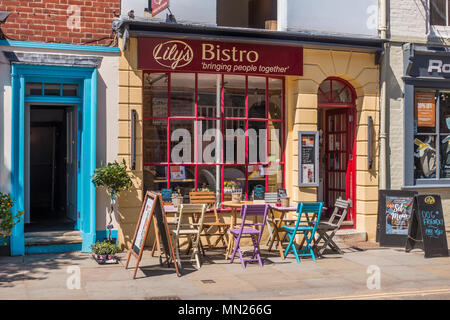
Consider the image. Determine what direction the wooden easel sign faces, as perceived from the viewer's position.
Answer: facing to the left of the viewer

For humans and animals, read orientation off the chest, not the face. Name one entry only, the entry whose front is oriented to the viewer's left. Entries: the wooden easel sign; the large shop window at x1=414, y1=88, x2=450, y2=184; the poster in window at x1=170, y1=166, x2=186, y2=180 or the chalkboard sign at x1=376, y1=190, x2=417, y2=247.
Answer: the wooden easel sign

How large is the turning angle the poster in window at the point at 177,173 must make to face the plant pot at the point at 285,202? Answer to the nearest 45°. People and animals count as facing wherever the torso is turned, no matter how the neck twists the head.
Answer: approximately 90° to its left

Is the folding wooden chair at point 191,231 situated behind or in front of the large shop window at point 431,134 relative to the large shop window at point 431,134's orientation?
in front

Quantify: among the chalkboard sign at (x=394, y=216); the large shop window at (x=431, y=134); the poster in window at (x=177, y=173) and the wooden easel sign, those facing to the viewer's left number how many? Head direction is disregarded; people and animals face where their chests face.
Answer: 1

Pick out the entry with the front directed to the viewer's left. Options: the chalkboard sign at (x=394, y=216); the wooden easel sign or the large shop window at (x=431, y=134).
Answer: the wooden easel sign

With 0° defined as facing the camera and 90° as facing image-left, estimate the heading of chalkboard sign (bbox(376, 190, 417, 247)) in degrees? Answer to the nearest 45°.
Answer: approximately 0°

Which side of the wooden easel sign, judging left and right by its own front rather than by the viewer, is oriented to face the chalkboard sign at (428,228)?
back

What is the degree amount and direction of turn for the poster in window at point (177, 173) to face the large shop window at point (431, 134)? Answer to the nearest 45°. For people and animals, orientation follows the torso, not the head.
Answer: approximately 90° to its left
